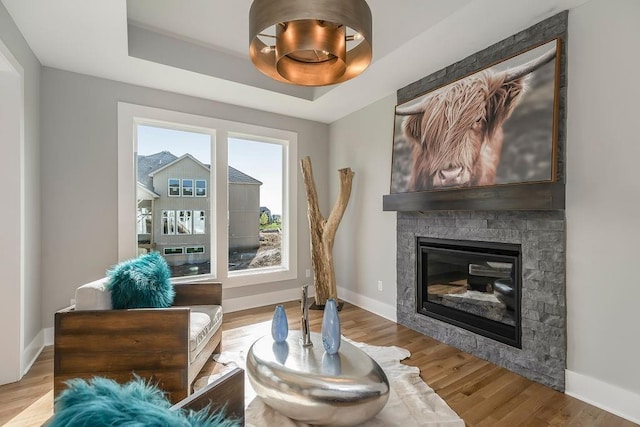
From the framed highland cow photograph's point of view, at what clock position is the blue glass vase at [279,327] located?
The blue glass vase is roughly at 12 o'clock from the framed highland cow photograph.

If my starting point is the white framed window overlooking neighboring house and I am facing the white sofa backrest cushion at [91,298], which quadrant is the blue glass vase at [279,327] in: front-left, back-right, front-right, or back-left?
front-left

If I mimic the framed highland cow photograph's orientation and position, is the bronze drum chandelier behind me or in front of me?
in front

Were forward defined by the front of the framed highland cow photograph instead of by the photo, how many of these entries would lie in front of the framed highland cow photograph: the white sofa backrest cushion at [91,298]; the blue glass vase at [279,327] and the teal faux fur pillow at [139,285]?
3

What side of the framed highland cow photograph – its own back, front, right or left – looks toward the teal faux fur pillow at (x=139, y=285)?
front

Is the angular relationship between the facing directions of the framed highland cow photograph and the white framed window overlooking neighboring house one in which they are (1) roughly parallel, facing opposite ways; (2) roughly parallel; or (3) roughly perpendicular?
roughly perpendicular

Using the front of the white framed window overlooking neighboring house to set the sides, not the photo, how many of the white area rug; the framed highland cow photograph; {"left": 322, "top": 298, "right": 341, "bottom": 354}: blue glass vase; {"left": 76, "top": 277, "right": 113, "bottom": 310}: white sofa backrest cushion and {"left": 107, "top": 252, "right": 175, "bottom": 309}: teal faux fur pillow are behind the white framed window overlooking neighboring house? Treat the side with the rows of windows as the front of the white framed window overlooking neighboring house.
0

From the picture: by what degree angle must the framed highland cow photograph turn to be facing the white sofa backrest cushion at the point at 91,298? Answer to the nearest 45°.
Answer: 0° — it already faces it

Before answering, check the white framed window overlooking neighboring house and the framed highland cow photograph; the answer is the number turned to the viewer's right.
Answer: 0

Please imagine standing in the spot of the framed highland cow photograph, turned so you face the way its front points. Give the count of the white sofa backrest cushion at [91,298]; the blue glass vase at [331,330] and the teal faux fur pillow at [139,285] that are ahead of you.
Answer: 3

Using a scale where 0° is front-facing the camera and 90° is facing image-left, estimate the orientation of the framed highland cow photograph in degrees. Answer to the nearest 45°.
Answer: approximately 45°
